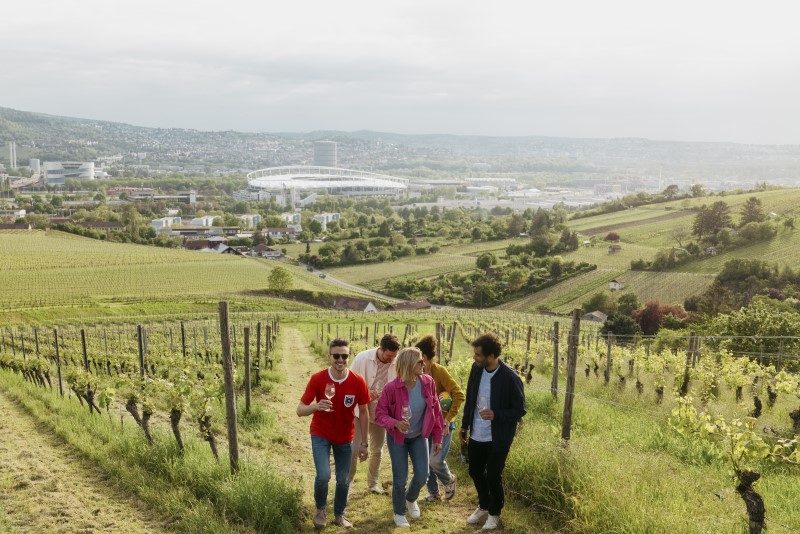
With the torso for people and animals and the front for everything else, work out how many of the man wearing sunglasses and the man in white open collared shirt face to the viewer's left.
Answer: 0

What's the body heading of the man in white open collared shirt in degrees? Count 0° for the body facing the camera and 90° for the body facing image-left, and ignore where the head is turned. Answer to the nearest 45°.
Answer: approximately 315°

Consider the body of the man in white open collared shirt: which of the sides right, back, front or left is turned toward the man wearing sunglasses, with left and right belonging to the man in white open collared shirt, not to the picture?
right

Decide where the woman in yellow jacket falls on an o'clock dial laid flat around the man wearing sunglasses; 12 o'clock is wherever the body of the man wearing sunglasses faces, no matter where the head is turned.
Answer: The woman in yellow jacket is roughly at 8 o'clock from the man wearing sunglasses.

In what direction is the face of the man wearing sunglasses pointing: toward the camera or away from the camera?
toward the camera

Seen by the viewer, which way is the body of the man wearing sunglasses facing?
toward the camera

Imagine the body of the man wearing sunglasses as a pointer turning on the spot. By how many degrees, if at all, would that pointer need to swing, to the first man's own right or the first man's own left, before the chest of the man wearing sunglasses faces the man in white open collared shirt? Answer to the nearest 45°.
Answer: approximately 135° to the first man's own left

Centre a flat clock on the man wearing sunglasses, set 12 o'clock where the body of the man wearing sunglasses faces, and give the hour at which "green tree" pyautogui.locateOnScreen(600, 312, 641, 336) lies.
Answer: The green tree is roughly at 7 o'clock from the man wearing sunglasses.

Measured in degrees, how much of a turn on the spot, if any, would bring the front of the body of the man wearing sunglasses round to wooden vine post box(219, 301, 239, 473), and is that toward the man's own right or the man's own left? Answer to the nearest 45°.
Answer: approximately 135° to the man's own right

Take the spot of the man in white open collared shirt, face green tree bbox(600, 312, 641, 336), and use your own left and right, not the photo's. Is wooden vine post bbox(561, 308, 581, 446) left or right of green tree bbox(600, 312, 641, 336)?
right
